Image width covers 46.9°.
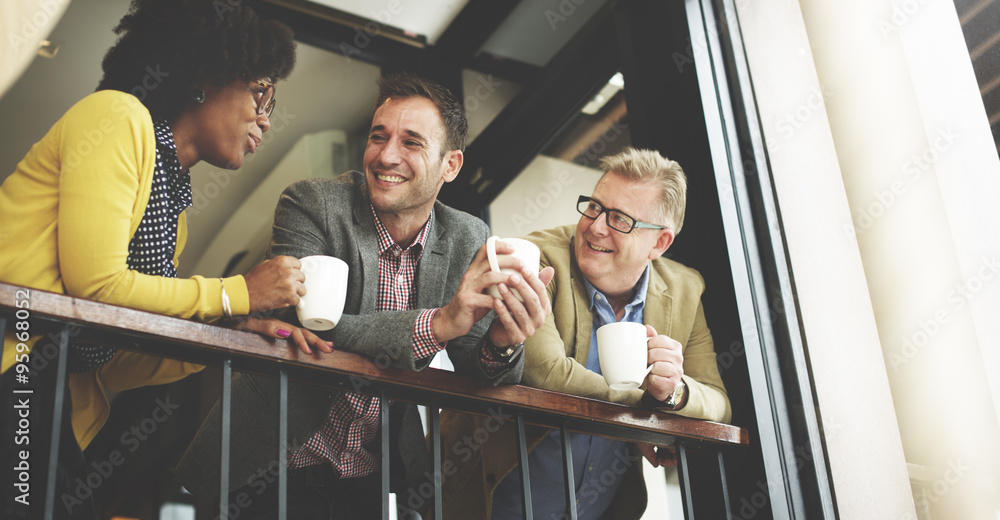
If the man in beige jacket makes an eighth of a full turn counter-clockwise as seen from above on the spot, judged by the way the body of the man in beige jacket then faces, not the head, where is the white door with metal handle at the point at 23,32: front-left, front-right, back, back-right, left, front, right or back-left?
right

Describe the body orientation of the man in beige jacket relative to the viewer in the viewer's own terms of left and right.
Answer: facing the viewer and to the left of the viewer

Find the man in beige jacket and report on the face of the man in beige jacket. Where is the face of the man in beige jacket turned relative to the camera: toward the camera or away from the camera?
toward the camera

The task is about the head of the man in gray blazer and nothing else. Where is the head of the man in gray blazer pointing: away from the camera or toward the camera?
toward the camera

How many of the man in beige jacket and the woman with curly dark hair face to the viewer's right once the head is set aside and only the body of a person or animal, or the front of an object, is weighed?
1

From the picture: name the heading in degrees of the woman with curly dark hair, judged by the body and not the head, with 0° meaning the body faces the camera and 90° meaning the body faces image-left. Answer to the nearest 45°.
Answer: approximately 270°

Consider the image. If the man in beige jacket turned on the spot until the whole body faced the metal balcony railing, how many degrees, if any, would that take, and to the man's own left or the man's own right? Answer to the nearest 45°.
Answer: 0° — they already face it

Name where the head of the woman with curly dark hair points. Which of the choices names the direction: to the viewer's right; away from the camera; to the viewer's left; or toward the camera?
to the viewer's right
